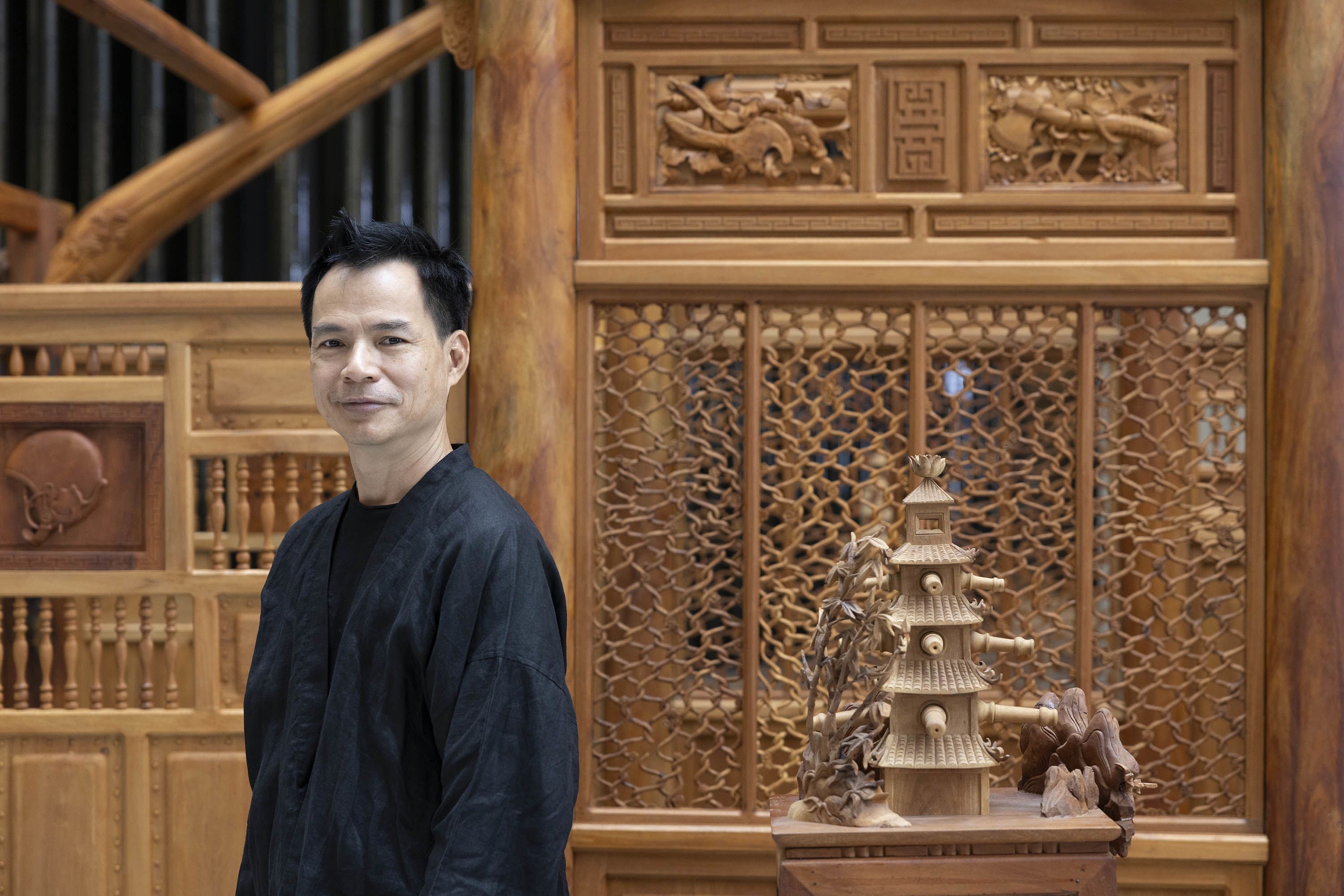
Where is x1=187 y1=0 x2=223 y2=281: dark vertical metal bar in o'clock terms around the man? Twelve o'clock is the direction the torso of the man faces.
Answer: The dark vertical metal bar is roughly at 4 o'clock from the man.

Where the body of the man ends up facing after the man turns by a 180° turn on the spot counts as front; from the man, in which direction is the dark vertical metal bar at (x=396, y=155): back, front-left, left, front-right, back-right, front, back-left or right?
front-left

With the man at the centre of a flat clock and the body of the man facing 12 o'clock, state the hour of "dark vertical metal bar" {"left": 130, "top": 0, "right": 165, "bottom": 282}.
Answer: The dark vertical metal bar is roughly at 4 o'clock from the man.

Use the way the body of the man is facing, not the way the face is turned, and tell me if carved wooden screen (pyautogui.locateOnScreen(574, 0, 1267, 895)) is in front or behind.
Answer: behind

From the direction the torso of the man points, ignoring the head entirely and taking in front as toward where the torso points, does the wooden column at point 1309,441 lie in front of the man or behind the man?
behind

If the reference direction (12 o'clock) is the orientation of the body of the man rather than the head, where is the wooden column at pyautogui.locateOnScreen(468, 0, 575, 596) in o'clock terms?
The wooden column is roughly at 5 o'clock from the man.

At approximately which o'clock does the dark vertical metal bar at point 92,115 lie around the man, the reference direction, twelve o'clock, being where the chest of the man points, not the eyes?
The dark vertical metal bar is roughly at 4 o'clock from the man.

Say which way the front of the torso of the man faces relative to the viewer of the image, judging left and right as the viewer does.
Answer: facing the viewer and to the left of the viewer

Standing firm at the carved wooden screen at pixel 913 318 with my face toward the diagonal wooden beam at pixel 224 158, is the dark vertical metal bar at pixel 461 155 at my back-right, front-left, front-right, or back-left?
front-right

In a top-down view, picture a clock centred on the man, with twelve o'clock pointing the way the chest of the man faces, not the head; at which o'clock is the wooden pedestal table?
The wooden pedestal table is roughly at 7 o'clock from the man.

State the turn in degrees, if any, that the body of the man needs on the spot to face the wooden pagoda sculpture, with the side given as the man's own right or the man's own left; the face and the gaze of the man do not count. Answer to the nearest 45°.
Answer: approximately 135° to the man's own left
